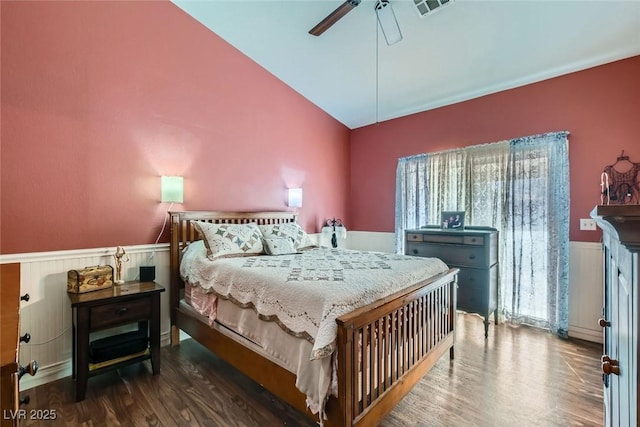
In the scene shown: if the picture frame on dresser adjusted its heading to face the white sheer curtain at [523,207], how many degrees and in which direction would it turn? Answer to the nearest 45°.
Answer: approximately 90° to its left

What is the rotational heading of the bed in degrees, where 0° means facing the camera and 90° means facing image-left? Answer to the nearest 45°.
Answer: approximately 315°

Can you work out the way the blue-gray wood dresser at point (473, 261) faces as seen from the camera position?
facing the viewer and to the left of the viewer

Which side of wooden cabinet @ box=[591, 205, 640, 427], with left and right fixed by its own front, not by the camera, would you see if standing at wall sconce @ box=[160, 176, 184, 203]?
front

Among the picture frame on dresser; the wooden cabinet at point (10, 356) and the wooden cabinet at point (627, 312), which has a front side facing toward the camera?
the picture frame on dresser

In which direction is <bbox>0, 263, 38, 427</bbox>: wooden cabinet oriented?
to the viewer's right

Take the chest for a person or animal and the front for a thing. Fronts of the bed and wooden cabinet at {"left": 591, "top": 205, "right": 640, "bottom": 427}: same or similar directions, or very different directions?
very different directions

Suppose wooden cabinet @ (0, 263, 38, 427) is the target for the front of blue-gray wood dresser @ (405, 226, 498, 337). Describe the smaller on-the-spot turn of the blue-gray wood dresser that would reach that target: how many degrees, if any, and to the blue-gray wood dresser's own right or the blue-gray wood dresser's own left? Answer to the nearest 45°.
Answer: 0° — it already faces it

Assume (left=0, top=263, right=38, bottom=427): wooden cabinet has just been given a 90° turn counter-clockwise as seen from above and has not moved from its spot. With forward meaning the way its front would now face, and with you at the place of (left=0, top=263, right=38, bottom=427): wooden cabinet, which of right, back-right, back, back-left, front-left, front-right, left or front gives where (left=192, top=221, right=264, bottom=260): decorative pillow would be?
front-right

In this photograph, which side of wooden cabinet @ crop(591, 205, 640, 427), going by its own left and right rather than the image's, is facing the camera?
left

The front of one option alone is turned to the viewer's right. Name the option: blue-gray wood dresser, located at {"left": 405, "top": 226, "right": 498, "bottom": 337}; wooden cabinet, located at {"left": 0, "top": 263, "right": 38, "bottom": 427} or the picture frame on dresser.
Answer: the wooden cabinet

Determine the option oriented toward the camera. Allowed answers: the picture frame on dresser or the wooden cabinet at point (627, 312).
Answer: the picture frame on dresser
